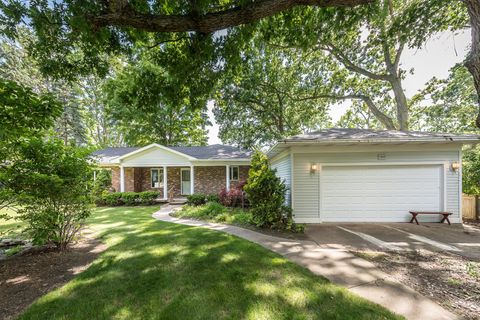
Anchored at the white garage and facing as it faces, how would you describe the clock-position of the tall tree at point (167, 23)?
The tall tree is roughly at 1 o'clock from the white garage.

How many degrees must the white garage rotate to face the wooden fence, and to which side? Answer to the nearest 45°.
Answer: approximately 135° to its left

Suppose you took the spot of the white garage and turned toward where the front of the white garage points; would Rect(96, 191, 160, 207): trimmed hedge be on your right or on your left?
on your right

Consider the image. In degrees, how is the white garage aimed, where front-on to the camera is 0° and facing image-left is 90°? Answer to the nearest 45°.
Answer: approximately 0°

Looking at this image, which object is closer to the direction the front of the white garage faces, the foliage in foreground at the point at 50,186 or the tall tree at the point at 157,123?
the foliage in foreground

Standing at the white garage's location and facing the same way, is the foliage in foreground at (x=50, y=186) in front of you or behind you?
in front
